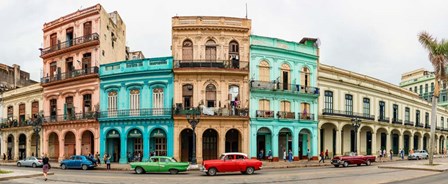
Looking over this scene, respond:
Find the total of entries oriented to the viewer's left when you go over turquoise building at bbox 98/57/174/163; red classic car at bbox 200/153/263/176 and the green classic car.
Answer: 2

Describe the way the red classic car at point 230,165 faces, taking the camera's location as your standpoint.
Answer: facing to the left of the viewer

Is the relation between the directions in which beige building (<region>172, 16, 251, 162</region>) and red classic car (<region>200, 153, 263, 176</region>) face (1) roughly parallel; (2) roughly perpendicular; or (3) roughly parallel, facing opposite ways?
roughly perpendicular

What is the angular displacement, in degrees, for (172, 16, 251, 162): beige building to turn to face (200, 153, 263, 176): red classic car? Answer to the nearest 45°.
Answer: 0° — it already faces it

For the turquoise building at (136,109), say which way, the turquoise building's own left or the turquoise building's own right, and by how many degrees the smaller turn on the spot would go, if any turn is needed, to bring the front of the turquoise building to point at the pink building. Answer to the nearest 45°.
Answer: approximately 135° to the turquoise building's own right

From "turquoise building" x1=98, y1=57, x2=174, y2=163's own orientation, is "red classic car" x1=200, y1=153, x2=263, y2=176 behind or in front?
in front

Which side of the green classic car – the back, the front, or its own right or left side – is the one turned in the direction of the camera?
left

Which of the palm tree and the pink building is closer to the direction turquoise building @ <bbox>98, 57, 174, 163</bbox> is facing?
the palm tree

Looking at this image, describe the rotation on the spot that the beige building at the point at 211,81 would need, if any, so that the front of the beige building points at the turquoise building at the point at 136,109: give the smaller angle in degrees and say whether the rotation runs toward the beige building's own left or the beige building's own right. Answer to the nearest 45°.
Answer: approximately 90° to the beige building's own right

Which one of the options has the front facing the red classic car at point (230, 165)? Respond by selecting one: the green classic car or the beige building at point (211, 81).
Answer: the beige building

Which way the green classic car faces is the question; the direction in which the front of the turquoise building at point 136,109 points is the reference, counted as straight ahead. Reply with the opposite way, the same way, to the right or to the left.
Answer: to the right

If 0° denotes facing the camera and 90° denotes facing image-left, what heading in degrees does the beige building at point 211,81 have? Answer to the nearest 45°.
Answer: approximately 0°

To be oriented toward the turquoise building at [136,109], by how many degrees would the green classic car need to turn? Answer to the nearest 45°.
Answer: approximately 90° to its right
